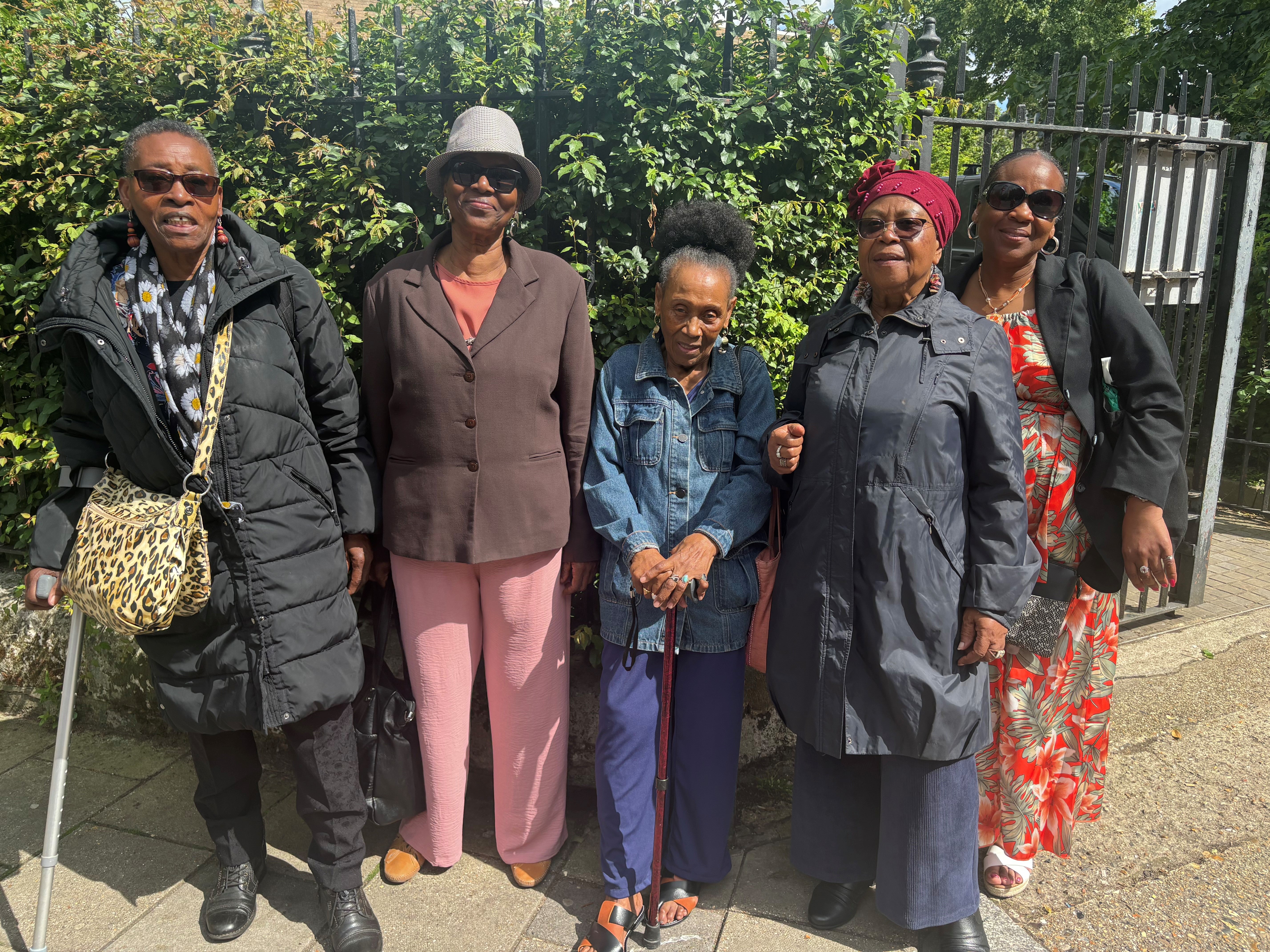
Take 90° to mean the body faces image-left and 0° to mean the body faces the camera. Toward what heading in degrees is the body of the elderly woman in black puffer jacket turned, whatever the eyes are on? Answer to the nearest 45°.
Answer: approximately 0°

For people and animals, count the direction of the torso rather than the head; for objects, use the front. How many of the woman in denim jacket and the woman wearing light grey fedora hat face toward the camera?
2

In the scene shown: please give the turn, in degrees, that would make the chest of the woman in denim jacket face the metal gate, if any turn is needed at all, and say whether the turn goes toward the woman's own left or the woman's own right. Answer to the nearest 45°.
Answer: approximately 135° to the woman's own left

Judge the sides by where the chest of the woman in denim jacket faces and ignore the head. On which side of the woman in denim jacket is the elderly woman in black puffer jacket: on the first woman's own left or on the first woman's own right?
on the first woman's own right

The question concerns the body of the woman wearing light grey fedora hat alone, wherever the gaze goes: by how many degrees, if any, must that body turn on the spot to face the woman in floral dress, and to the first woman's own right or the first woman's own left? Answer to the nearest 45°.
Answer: approximately 90° to the first woman's own left

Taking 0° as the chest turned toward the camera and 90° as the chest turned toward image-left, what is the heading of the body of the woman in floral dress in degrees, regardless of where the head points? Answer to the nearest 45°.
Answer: approximately 45°
